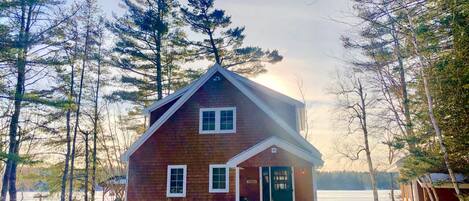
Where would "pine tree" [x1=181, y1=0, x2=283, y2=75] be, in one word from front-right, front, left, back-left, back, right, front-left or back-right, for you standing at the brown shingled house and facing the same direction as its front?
back

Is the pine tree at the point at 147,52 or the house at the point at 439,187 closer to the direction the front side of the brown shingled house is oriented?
the house

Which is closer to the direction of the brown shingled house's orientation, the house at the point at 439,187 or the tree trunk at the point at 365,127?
the house

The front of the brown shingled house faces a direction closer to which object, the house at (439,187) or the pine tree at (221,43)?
the house

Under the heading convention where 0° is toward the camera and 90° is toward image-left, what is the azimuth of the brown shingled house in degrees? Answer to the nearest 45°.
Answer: approximately 0°

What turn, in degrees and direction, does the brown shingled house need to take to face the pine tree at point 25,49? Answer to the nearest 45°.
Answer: approximately 90° to its right

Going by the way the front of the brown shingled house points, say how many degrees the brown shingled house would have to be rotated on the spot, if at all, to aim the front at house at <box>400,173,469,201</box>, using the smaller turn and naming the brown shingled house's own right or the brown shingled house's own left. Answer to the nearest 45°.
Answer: approximately 90° to the brown shingled house's own left

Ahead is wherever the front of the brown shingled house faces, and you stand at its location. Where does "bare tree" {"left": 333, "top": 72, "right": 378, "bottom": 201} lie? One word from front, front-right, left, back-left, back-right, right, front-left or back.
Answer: back-left

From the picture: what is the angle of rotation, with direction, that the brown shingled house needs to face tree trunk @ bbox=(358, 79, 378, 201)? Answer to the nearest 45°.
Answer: approximately 135° to its left
